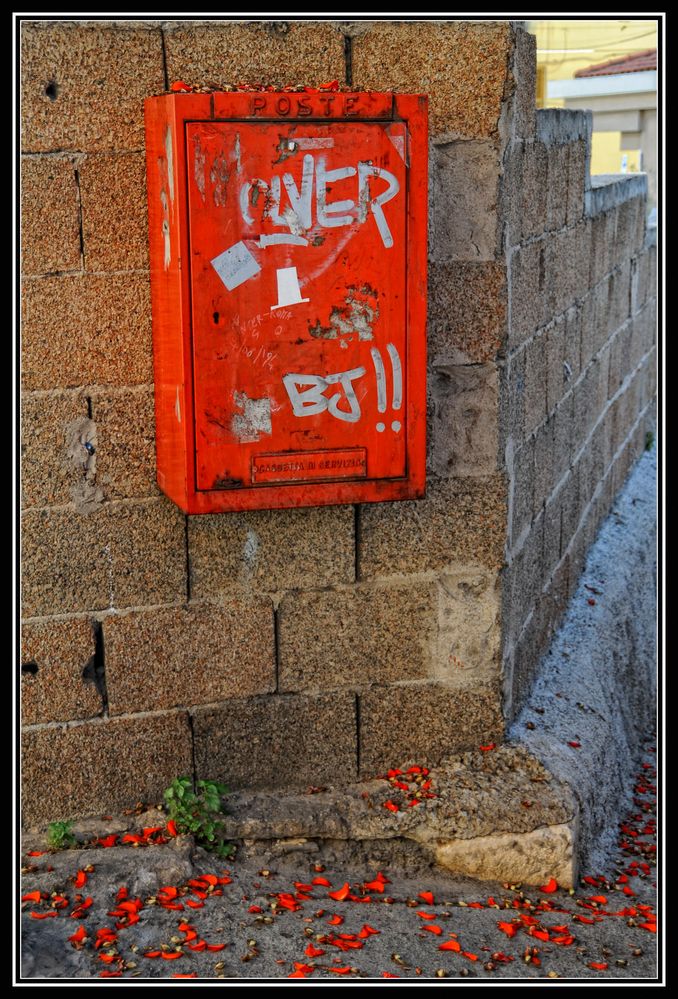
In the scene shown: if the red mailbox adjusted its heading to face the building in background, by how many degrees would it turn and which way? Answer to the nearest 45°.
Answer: approximately 180°

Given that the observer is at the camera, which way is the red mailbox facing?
facing the viewer

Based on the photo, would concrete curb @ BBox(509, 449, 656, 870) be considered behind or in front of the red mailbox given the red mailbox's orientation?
behind

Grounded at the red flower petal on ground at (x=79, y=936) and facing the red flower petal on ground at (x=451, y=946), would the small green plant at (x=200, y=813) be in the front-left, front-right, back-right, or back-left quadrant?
front-left

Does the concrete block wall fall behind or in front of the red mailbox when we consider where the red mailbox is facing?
behind
